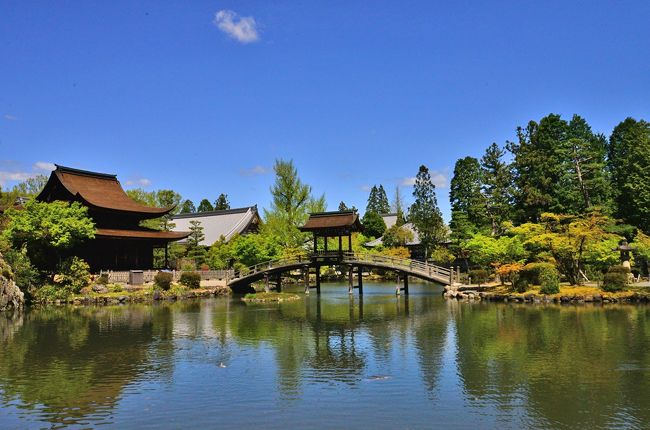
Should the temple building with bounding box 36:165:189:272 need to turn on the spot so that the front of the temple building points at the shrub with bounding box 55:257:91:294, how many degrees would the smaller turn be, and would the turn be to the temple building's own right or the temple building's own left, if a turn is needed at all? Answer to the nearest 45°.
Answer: approximately 45° to the temple building's own right

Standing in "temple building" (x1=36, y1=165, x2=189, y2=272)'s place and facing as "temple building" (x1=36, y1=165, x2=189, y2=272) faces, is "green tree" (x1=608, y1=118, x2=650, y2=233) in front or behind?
in front

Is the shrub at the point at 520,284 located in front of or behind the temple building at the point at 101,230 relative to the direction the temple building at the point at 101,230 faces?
in front

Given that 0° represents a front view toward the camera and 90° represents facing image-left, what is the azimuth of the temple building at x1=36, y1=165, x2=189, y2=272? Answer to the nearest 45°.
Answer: approximately 315°

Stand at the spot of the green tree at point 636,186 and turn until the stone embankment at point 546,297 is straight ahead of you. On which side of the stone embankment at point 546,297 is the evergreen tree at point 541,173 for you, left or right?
right

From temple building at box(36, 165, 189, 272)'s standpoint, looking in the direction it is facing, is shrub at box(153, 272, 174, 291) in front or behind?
in front

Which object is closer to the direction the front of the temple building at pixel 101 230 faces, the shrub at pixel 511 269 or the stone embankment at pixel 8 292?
the shrub

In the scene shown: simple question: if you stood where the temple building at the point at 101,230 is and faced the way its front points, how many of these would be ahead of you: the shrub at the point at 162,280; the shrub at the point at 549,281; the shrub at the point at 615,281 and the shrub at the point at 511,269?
4
